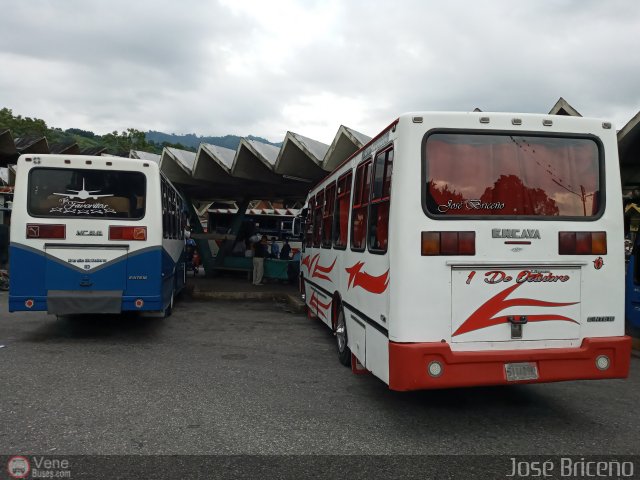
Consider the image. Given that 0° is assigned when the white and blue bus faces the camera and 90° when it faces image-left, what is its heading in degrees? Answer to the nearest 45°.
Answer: approximately 180°

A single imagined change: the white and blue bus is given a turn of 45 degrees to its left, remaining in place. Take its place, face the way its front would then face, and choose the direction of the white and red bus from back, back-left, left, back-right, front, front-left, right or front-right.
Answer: back
